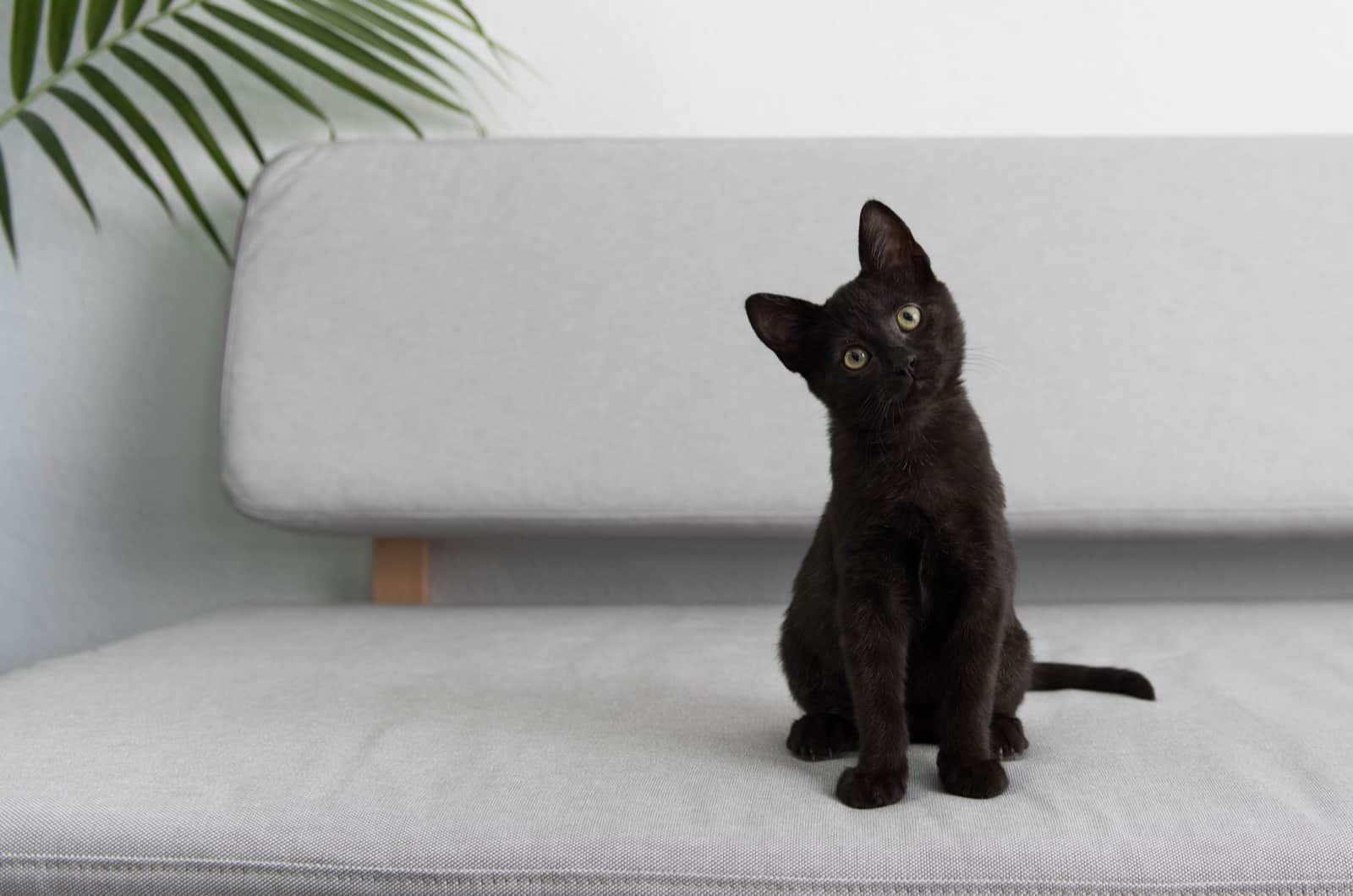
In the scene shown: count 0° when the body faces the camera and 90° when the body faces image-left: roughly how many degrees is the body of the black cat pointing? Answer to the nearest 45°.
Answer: approximately 0°

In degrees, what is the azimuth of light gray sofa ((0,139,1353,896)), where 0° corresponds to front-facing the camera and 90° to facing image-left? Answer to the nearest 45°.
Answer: approximately 0°
